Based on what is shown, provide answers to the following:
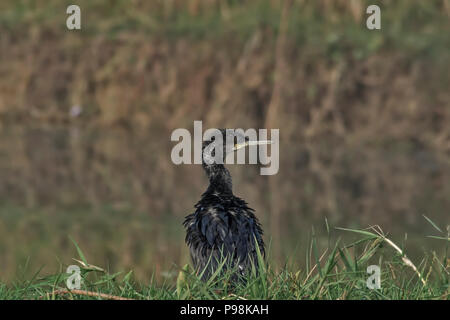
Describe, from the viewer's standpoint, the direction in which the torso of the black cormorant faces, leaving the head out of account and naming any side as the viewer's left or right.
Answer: facing away from the viewer

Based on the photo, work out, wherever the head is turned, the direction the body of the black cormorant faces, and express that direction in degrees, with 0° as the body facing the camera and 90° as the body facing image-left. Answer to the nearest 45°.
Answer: approximately 180°
